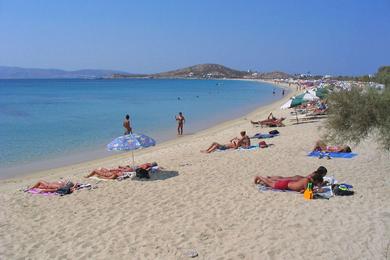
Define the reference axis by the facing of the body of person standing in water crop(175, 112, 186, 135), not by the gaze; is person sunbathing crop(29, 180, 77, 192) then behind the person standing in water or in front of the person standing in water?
in front

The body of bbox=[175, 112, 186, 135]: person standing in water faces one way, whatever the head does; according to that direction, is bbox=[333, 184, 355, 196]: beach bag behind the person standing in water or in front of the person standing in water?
in front

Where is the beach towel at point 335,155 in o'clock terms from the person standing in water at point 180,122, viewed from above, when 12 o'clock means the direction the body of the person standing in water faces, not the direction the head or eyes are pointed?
The beach towel is roughly at 11 o'clock from the person standing in water.

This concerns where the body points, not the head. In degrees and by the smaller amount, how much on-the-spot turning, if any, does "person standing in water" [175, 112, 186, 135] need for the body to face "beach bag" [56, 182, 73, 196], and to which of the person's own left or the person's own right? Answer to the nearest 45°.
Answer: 0° — they already face it

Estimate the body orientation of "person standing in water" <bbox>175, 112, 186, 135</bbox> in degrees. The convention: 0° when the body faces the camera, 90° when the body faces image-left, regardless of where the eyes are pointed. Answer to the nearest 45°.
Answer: approximately 0°

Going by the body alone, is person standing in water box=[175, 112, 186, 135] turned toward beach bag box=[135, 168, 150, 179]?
yes
